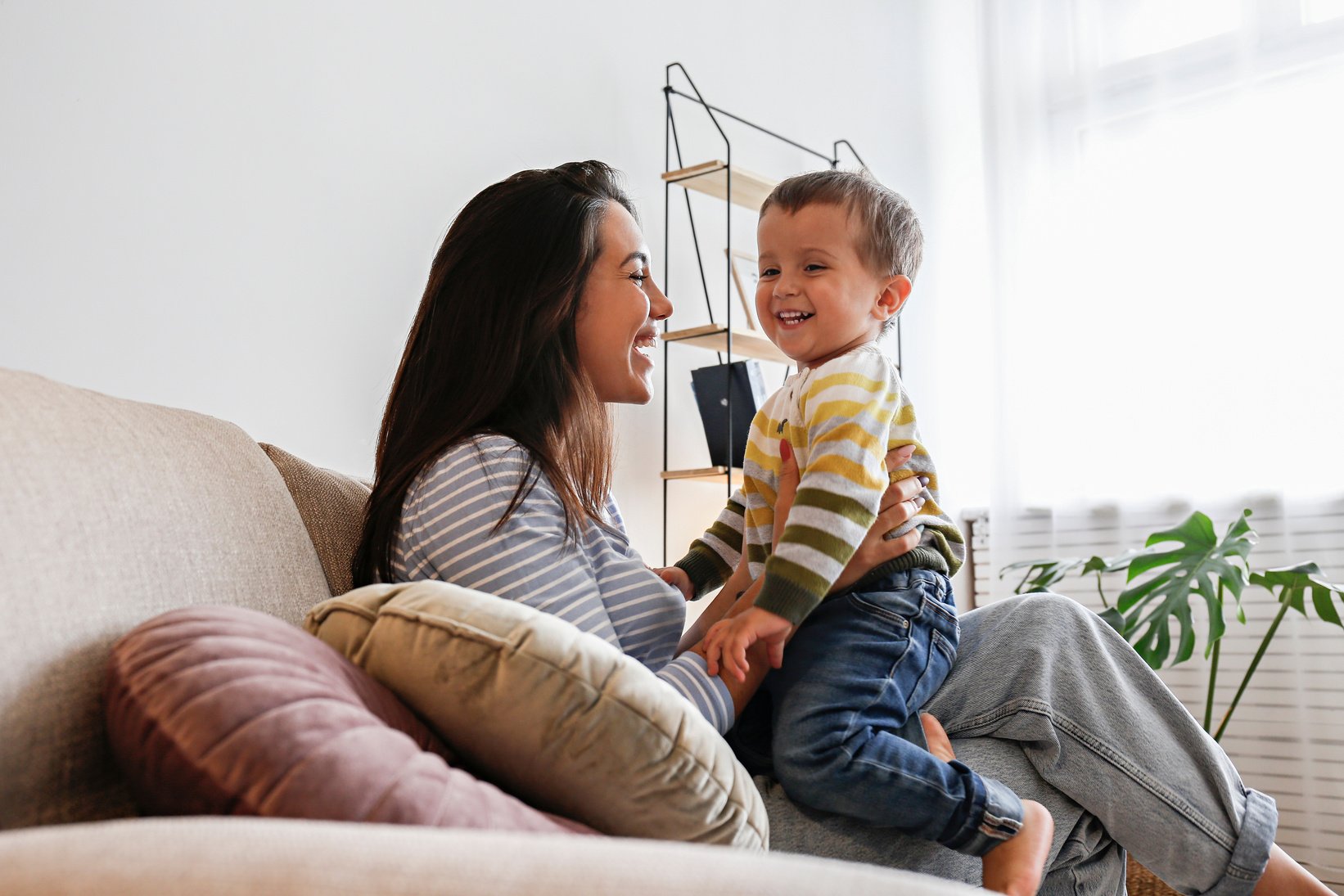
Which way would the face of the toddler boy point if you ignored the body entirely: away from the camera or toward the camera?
toward the camera

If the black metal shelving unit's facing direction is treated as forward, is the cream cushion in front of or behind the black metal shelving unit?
in front

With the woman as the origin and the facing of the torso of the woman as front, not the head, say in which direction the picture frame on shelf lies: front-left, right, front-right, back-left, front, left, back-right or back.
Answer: left

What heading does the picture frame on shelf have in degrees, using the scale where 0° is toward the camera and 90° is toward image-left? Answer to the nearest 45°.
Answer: approximately 315°

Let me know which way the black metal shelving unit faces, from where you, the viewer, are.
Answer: facing the viewer and to the right of the viewer

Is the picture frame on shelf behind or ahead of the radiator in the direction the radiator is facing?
ahead

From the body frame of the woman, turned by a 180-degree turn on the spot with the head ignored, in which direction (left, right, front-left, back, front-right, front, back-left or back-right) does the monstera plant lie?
back-right

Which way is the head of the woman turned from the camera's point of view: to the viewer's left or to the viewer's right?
to the viewer's right

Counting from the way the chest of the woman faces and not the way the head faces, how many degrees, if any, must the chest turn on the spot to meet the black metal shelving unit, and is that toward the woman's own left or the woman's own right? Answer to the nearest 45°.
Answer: approximately 90° to the woman's own left

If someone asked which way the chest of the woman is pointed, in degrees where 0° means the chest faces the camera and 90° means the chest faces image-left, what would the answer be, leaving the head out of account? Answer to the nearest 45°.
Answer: approximately 270°

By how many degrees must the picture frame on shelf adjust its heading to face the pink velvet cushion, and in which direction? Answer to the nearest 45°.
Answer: approximately 45° to its right

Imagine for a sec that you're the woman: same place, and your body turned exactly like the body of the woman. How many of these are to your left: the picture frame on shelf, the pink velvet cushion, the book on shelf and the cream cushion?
2
